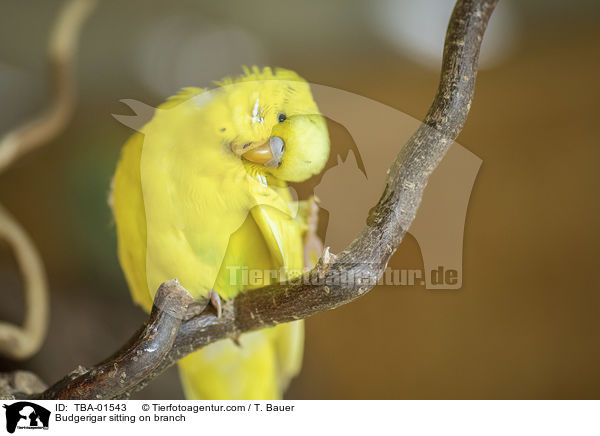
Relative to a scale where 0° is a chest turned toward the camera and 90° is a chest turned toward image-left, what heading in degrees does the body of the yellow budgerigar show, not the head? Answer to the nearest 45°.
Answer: approximately 0°
